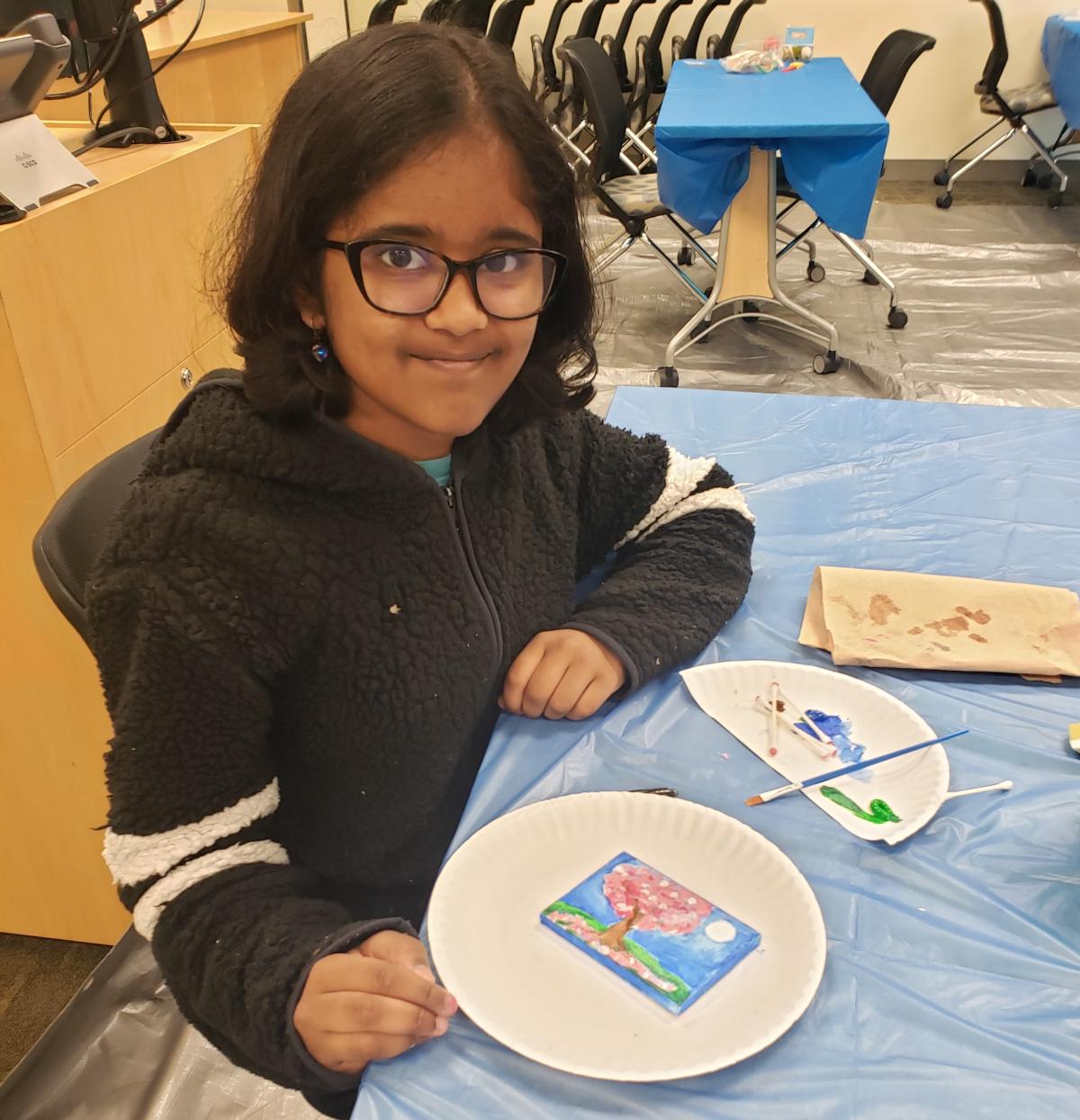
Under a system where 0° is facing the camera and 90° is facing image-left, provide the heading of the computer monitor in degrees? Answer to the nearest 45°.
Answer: approximately 135°

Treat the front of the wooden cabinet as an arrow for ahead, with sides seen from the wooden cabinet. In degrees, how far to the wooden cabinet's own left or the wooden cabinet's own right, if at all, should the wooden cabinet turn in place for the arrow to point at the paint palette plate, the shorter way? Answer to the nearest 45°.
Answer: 0° — it already faces it

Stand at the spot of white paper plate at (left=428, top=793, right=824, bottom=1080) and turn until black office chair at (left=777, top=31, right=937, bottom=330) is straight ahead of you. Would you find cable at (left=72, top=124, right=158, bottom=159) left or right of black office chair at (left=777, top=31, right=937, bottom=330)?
left

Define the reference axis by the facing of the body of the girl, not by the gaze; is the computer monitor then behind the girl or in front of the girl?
behind
